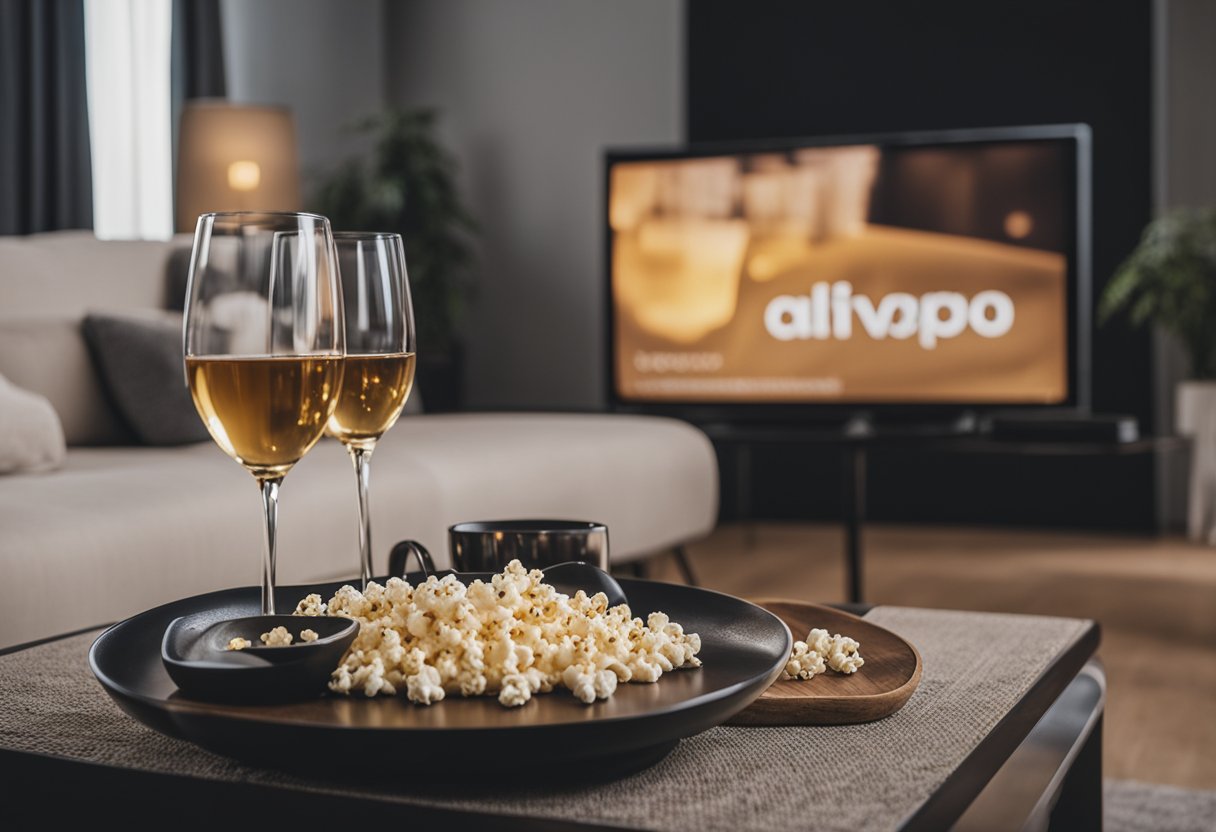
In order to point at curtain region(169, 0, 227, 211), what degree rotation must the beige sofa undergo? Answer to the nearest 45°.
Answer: approximately 135° to its left

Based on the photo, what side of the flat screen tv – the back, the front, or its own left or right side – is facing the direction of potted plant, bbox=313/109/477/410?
right

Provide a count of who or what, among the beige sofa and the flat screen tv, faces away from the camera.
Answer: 0

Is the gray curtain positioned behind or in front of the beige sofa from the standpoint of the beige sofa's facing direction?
behind

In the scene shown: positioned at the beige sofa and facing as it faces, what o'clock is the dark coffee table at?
The dark coffee table is roughly at 1 o'clock from the beige sofa.

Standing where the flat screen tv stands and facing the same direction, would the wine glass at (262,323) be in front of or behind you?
in front

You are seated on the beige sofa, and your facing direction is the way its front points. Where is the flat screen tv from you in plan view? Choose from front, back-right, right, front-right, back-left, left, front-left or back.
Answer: left

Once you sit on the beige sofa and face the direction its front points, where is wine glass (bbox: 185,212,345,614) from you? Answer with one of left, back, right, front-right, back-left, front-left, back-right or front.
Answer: front-right

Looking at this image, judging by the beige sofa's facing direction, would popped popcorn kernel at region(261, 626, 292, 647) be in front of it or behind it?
in front

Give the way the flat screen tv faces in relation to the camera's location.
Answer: facing the viewer and to the left of the viewer

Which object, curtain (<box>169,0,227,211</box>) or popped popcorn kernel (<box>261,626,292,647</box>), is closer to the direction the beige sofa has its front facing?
the popped popcorn kernel

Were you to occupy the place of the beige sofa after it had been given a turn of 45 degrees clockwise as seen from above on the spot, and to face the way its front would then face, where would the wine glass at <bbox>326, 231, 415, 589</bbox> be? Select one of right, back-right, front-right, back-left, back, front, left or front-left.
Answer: front

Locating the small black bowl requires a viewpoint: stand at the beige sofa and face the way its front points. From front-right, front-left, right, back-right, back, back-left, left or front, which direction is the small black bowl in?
front-right
